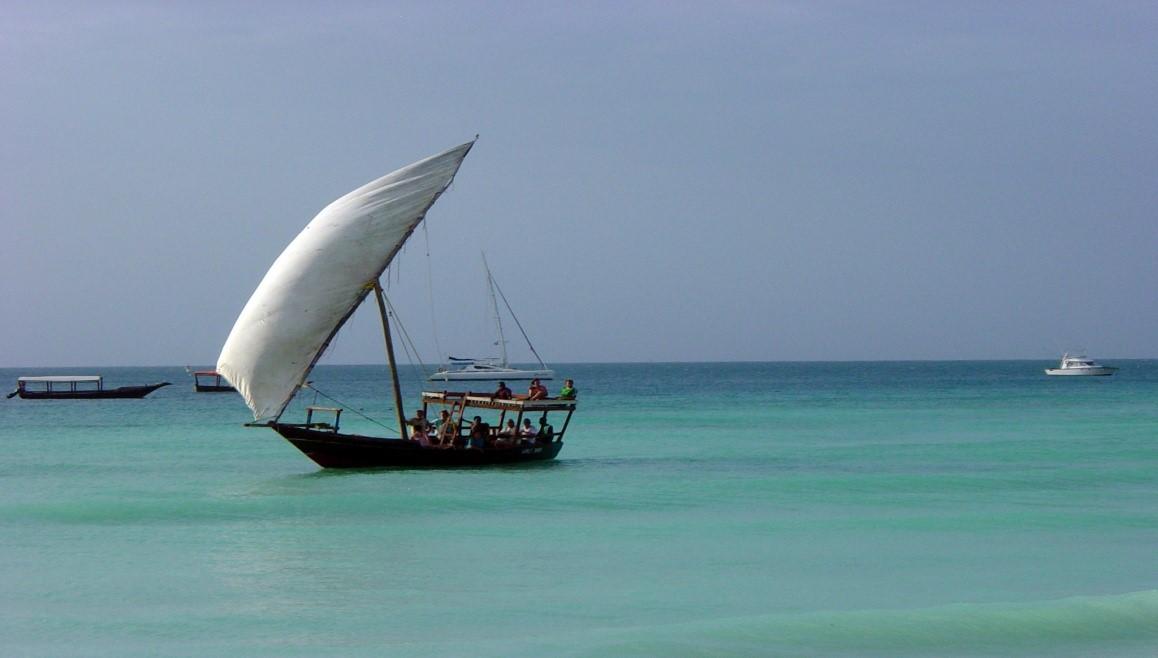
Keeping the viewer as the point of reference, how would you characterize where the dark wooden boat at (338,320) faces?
facing to the left of the viewer
